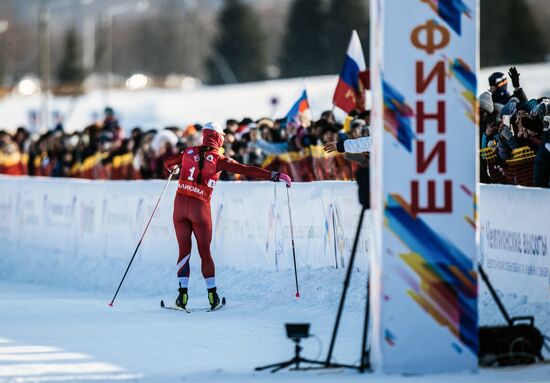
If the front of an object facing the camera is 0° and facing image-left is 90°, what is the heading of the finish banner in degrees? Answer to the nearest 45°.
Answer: approximately 0°

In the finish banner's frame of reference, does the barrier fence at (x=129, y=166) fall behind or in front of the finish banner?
behind

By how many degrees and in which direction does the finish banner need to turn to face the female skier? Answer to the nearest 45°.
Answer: approximately 135° to its right

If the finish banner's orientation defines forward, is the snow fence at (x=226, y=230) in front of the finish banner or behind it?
behind

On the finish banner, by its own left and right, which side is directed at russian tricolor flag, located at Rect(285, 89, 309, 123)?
back

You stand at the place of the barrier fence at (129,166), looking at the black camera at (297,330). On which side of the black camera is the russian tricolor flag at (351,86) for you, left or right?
left

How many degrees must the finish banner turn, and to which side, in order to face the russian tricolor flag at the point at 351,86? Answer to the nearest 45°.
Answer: approximately 180°
